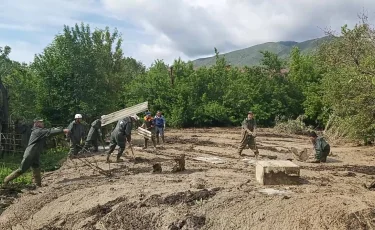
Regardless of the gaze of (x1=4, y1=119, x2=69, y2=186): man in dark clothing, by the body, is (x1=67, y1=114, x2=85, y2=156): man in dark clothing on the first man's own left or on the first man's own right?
on the first man's own left

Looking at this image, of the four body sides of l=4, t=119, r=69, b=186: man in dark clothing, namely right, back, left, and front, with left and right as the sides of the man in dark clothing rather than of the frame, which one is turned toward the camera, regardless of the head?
right

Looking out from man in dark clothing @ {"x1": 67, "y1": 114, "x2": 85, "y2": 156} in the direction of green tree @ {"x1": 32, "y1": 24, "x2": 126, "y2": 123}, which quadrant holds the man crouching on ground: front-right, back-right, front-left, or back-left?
back-right

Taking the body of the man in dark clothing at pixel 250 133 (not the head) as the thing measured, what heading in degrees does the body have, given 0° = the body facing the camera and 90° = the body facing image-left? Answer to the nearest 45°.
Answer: approximately 0°

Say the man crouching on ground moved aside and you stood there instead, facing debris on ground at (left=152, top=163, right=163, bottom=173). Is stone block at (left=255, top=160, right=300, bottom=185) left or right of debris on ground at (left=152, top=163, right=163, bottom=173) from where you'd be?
left

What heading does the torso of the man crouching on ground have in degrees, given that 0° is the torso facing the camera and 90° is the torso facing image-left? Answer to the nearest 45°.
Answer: approximately 90°

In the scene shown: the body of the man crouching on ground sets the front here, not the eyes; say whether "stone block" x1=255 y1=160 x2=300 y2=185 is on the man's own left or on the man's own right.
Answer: on the man's own left
